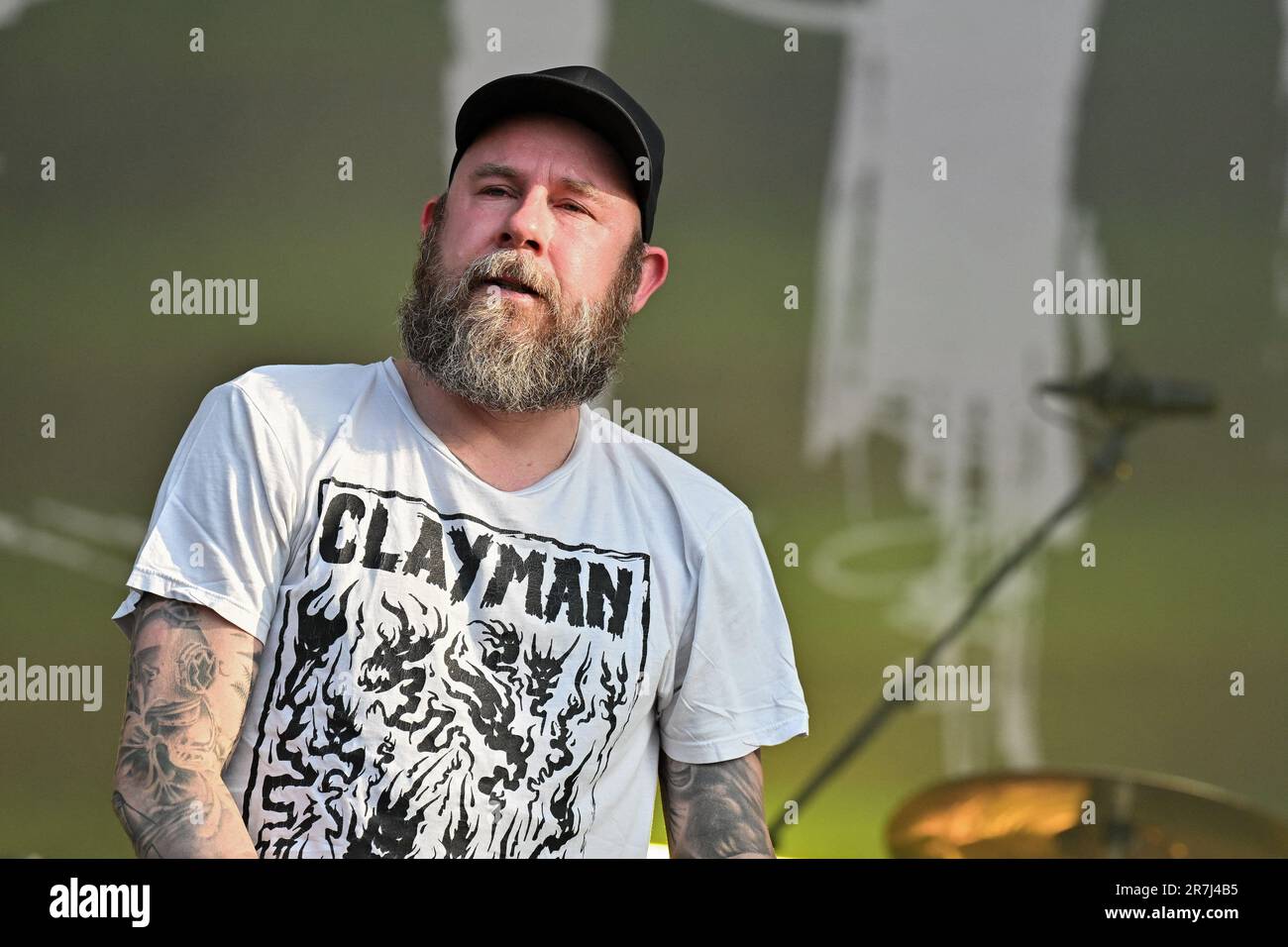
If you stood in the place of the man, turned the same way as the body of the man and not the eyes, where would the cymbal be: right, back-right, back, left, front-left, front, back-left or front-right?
back-left

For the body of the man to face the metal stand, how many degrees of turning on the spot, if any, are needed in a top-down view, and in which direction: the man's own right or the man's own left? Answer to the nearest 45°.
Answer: approximately 135° to the man's own left

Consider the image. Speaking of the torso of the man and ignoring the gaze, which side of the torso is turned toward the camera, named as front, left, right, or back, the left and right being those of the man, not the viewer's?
front

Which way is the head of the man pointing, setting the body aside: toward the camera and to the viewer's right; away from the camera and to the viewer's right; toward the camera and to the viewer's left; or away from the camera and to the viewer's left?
toward the camera and to the viewer's left
